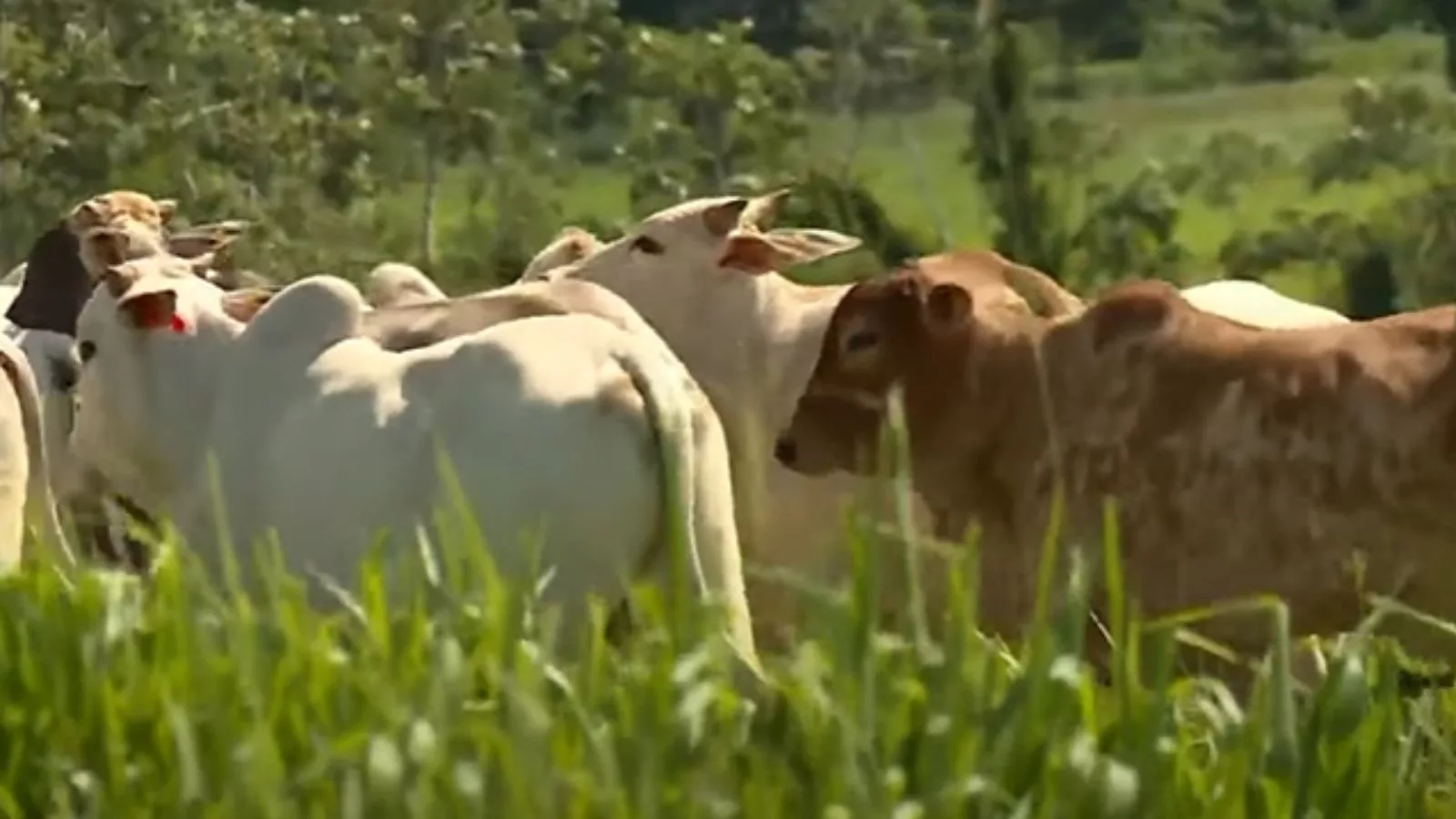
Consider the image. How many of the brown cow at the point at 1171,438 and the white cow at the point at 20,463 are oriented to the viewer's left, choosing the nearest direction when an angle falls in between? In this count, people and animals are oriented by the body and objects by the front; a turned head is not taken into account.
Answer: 2

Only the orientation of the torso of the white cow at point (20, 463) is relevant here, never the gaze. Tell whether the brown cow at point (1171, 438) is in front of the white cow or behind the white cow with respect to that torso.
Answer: behind

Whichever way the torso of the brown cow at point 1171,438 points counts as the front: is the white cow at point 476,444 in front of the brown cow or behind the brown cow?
in front

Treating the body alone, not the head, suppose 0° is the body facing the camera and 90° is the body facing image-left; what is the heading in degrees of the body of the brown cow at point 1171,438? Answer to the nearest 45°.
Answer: approximately 90°

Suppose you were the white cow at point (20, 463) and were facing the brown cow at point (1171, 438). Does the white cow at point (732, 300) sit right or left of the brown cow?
left

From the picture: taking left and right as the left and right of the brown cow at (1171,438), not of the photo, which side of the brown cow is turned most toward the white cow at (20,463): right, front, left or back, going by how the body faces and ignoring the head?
front

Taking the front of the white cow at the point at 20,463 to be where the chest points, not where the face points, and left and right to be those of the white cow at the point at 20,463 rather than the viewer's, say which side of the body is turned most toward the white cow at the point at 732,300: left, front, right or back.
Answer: back

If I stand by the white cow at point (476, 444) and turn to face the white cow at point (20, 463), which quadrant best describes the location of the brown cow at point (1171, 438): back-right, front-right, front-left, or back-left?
back-right

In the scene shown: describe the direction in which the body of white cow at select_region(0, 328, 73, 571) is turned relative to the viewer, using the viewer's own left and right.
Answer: facing to the left of the viewer
